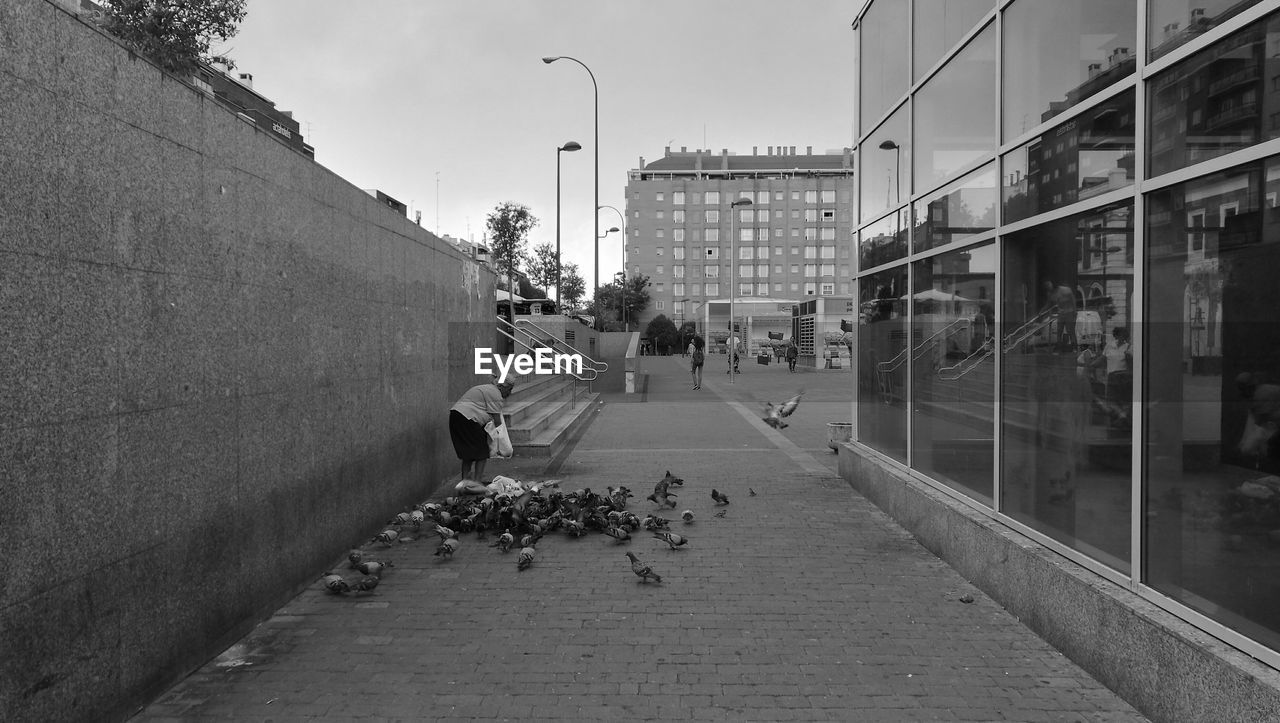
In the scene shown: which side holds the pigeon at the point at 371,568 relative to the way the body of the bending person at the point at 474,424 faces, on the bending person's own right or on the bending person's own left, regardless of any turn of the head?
on the bending person's own right

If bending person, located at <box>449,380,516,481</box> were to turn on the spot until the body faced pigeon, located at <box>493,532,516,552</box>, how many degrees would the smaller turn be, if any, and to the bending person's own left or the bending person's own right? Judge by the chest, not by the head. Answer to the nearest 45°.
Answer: approximately 90° to the bending person's own right

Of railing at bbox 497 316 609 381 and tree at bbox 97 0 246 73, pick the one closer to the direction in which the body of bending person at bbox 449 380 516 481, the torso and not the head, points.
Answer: the railing

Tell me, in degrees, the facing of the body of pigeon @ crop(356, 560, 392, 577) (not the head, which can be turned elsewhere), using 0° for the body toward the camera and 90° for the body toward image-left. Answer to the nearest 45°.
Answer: approximately 270°

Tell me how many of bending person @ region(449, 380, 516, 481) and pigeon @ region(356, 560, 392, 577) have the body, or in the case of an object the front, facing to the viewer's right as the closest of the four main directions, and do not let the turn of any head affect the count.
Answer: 2

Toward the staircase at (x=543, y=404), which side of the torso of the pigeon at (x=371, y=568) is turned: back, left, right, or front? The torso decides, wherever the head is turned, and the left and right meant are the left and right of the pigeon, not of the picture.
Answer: left

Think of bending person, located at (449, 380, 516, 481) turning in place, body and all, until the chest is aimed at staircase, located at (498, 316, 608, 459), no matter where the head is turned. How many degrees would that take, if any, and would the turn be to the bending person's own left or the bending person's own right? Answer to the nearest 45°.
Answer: approximately 90° to the bending person's own left

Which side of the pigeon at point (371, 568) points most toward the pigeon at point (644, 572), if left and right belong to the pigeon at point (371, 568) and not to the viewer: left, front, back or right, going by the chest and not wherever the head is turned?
front

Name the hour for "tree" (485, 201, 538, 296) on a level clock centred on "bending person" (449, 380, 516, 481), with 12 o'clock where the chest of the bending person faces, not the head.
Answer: The tree is roughly at 9 o'clock from the bending person.
